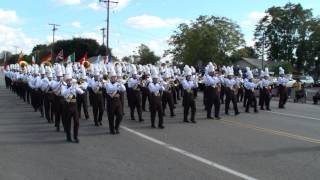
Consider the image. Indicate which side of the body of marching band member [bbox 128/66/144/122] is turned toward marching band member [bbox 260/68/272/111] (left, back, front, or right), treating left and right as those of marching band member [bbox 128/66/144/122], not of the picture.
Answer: left

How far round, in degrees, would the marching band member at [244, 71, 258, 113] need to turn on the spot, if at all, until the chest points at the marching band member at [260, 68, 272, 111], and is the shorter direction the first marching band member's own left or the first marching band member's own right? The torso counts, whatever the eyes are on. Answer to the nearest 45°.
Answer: approximately 90° to the first marching band member's own left

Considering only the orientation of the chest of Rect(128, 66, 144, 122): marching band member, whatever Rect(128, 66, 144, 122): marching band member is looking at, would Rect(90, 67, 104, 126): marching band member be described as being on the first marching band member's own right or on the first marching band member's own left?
on the first marching band member's own right

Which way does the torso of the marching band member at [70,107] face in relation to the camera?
toward the camera

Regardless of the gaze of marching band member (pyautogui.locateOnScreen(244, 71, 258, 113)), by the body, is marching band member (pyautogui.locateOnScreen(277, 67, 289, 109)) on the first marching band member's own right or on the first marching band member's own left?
on the first marching band member's own left

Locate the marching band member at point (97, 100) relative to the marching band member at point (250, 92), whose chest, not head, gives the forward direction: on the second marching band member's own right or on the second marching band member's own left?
on the second marching band member's own right

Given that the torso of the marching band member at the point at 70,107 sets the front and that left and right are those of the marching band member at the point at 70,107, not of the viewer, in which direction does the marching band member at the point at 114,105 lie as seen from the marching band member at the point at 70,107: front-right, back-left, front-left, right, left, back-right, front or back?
back-left
